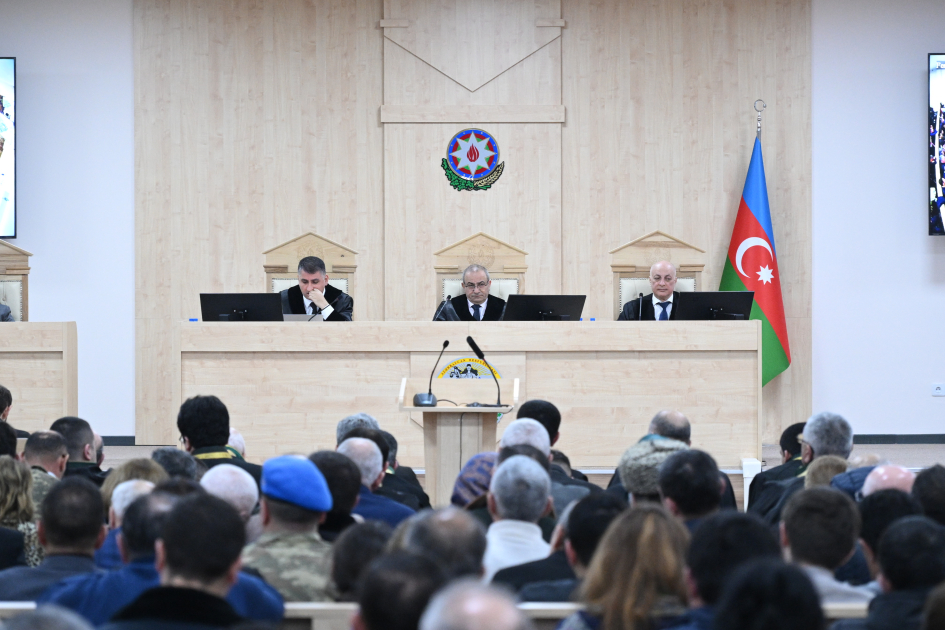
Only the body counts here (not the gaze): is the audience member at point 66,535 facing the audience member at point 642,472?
no

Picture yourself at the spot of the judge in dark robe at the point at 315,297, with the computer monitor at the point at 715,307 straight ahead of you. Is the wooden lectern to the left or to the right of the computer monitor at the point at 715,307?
right

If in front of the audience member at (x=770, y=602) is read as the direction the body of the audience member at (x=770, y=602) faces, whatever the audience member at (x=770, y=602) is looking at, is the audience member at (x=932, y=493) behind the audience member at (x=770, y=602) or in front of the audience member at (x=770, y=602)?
in front

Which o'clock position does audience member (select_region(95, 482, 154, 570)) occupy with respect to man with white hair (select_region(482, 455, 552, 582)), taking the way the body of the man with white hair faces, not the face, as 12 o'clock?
The audience member is roughly at 9 o'clock from the man with white hair.

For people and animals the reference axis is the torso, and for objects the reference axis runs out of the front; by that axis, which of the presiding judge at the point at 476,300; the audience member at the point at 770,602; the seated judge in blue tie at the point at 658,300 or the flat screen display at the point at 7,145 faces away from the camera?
the audience member

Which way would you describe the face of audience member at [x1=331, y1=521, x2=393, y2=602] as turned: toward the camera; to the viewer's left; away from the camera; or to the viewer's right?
away from the camera

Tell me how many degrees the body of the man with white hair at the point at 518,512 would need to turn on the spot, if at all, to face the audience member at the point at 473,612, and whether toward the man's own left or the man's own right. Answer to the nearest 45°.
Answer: approximately 180°

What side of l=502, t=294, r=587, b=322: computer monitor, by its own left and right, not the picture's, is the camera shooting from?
back

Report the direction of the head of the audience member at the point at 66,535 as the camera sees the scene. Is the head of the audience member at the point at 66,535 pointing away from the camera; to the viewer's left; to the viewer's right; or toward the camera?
away from the camera

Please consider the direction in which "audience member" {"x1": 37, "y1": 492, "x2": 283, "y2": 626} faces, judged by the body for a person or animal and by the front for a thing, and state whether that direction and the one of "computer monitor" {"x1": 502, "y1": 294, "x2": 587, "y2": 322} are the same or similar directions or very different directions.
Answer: same or similar directions

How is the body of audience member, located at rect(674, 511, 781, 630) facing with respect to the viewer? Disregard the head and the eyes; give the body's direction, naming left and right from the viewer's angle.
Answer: facing away from the viewer

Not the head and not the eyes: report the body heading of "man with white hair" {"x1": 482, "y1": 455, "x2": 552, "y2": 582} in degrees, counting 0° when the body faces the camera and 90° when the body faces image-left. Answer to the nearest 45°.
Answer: approximately 180°

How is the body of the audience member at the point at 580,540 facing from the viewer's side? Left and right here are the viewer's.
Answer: facing away from the viewer

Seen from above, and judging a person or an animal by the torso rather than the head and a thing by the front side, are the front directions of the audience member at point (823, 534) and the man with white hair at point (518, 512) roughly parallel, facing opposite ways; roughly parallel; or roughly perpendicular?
roughly parallel

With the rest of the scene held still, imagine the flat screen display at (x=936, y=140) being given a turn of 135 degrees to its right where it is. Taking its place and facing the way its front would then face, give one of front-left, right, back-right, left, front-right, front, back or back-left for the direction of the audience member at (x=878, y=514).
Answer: back-left

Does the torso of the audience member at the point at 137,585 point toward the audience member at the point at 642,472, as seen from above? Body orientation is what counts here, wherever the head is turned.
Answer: no

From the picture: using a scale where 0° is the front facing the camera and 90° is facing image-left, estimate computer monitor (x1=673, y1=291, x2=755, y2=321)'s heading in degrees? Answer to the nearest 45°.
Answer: approximately 180°

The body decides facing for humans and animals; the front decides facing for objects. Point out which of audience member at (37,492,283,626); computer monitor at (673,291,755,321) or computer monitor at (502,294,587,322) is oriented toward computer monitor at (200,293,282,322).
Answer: the audience member

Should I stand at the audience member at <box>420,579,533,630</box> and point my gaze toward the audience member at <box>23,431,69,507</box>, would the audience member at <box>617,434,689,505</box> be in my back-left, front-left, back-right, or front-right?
front-right

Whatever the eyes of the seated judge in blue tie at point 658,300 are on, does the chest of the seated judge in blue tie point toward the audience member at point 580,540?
yes

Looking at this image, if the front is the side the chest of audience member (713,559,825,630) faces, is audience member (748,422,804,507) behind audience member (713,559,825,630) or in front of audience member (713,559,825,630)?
in front

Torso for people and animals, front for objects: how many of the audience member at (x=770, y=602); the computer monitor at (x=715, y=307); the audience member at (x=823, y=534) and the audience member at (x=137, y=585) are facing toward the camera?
0

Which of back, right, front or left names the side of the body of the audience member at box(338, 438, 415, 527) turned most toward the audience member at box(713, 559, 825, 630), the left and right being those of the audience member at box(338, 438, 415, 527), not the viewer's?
back
